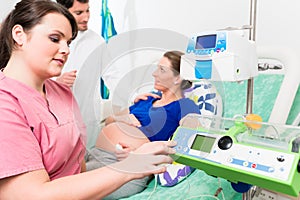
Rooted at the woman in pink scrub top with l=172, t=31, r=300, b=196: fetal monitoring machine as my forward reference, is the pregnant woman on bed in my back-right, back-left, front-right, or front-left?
front-left

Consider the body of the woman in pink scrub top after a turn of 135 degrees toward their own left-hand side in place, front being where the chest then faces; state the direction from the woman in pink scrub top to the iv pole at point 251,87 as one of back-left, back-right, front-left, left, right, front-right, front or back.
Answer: right

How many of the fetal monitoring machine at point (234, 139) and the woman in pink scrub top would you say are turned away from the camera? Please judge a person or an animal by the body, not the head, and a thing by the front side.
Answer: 0

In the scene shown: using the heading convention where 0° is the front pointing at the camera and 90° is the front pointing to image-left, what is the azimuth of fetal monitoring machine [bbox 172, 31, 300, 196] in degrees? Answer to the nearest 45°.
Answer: approximately 45°

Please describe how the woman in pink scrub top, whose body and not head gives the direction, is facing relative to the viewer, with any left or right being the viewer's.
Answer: facing the viewer and to the right of the viewer
